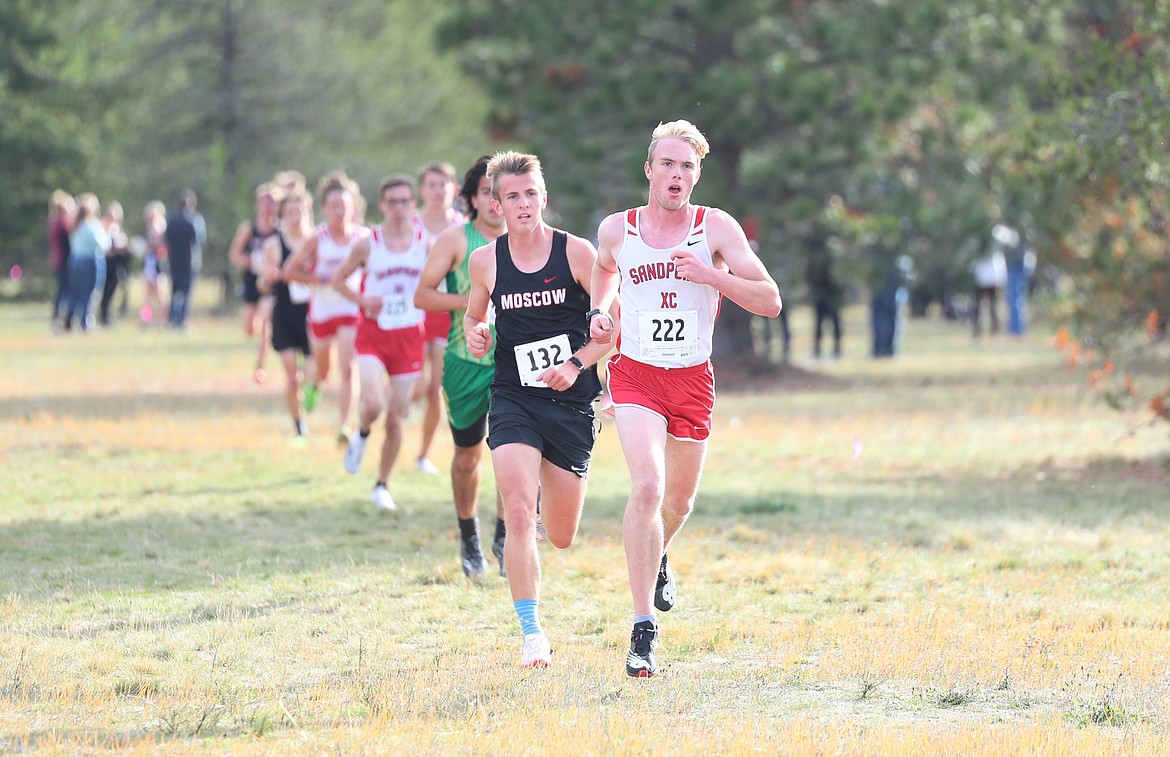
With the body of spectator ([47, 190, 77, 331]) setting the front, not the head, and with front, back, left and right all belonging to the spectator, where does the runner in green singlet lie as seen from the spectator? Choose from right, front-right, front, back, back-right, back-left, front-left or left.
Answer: right

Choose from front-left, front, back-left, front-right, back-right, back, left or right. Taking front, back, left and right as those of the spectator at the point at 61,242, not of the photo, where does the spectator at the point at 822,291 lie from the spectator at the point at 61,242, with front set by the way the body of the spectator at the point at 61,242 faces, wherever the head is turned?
front-right

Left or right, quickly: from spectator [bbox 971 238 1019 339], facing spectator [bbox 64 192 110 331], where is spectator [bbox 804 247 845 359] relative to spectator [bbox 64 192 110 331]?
left

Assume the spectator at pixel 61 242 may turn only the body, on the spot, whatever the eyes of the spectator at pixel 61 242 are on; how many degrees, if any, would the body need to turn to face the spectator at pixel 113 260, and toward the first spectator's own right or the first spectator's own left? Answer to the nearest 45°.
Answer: approximately 45° to the first spectator's own left

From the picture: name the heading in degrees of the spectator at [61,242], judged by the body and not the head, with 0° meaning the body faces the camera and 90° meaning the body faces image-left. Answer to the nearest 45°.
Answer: approximately 270°

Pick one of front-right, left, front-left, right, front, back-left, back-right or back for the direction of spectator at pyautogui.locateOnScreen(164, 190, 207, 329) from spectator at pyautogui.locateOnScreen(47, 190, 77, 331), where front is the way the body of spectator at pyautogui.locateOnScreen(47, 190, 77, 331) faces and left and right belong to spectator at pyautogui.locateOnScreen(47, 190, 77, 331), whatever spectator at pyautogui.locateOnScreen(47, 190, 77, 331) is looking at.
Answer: front-right

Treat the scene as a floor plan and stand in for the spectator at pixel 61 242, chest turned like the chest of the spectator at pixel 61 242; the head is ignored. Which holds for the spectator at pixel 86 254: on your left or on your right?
on your right

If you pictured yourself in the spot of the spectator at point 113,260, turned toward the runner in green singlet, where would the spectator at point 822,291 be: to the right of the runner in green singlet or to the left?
left

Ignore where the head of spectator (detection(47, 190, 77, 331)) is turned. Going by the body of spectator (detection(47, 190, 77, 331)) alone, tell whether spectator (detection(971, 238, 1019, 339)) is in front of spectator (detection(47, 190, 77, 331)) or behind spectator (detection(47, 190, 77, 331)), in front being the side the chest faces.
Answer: in front

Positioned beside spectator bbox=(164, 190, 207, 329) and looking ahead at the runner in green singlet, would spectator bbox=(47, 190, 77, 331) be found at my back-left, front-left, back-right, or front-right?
back-right
